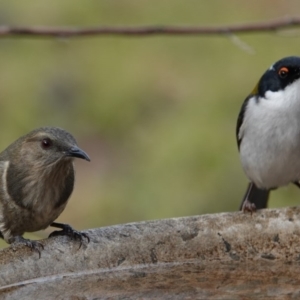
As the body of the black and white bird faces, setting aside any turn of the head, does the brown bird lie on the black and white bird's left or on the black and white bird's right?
on the black and white bird's right

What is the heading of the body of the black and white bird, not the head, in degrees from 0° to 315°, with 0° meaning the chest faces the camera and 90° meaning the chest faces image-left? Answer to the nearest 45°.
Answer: approximately 315°

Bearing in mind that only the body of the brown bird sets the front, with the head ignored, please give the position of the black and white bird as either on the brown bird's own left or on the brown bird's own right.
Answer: on the brown bird's own left

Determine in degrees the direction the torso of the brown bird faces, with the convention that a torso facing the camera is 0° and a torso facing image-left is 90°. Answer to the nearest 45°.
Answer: approximately 315°

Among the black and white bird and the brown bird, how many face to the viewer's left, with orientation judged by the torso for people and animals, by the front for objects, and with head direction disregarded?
0
